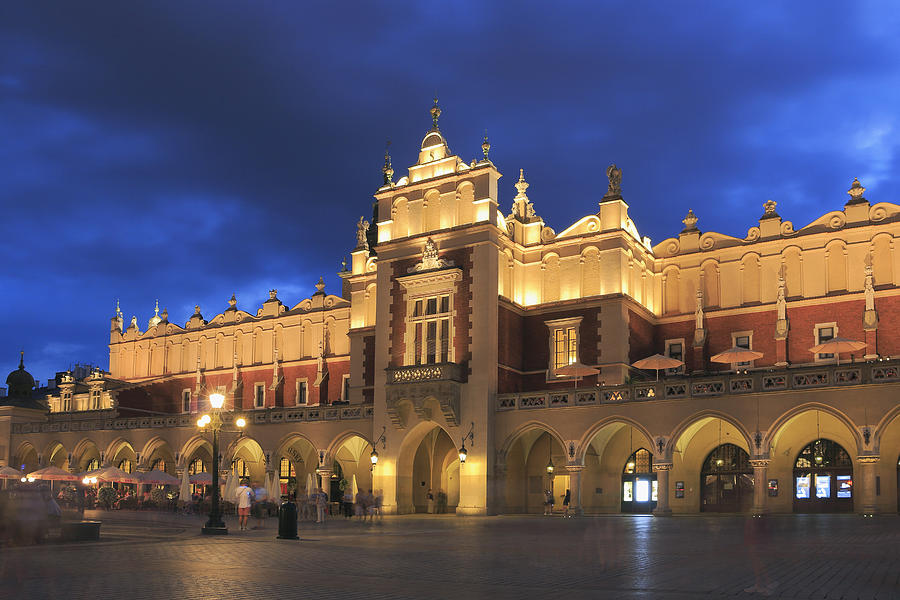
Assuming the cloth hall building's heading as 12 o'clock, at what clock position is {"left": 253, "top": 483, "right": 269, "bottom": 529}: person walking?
The person walking is roughly at 1 o'clock from the cloth hall building.

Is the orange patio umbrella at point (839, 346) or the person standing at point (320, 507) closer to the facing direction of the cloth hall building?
the person standing

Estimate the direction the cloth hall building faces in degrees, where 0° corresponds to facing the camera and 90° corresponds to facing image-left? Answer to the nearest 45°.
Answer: approximately 45°

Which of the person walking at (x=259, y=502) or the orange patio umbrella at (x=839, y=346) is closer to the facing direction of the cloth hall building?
the person walking

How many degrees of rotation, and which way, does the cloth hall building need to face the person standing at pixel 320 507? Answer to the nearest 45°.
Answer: approximately 90° to its right

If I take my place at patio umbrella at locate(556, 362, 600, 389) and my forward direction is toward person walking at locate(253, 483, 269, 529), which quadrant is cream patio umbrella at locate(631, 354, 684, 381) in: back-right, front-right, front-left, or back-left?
back-left
